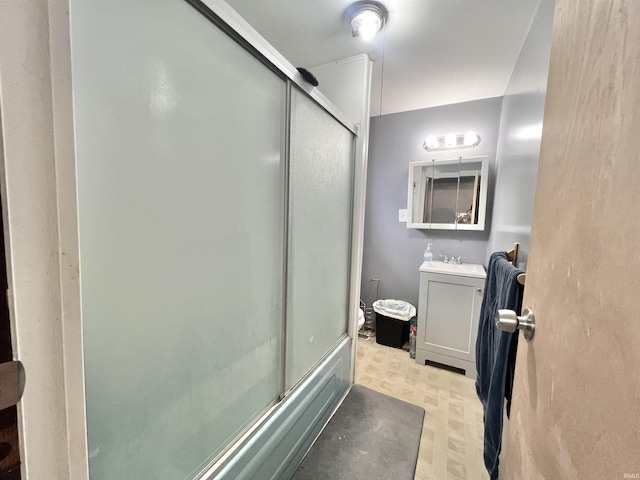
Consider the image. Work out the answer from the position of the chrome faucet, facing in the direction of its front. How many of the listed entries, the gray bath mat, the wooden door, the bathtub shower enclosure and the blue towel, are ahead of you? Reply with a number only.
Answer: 4

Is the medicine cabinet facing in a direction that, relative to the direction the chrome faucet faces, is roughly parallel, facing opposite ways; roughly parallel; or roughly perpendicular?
roughly parallel

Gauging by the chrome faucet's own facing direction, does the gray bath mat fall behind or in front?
in front

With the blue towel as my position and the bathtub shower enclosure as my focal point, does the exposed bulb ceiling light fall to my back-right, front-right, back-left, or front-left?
front-right

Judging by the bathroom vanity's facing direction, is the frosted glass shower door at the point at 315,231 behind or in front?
in front

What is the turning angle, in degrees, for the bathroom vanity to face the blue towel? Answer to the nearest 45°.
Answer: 0° — it already faces it

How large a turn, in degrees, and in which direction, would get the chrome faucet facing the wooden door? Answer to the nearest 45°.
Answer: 0° — it already faces it

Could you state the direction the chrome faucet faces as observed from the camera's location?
facing the viewer

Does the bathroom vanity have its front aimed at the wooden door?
yes

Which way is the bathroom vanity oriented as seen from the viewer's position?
toward the camera

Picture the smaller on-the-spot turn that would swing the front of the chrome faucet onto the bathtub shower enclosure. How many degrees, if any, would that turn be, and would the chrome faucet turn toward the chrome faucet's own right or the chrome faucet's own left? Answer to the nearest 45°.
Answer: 0° — it already faces it

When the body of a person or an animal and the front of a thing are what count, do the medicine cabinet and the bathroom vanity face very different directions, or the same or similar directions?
same or similar directions

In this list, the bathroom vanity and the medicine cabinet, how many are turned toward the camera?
2

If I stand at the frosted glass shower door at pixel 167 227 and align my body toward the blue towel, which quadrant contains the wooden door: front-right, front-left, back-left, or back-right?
front-right

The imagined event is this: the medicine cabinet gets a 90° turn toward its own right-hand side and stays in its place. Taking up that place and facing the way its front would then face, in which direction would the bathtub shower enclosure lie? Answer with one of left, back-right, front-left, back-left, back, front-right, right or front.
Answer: left
